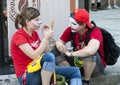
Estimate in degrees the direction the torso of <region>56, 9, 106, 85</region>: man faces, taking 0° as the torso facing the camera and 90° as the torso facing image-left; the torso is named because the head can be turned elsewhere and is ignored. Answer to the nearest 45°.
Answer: approximately 45°

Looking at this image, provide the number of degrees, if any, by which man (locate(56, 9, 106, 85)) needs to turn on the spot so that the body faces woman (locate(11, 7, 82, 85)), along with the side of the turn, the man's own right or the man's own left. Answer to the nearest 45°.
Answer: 0° — they already face them

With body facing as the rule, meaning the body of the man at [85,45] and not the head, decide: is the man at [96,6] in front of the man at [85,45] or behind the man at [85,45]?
behind

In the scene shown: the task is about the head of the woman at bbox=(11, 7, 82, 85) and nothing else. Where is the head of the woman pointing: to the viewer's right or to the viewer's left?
to the viewer's right
